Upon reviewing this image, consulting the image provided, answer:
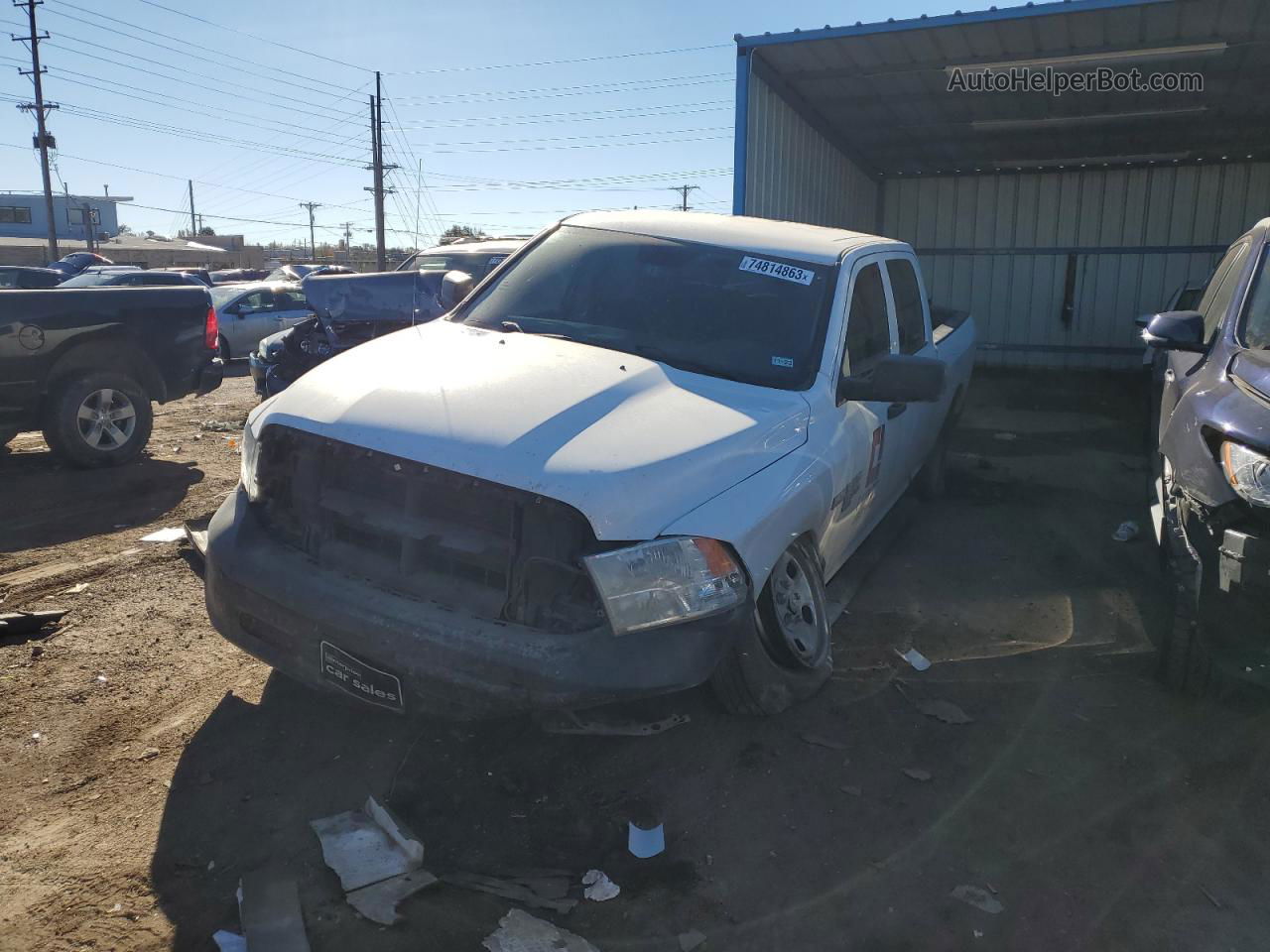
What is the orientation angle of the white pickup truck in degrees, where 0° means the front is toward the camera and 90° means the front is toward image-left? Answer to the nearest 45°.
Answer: approximately 45°

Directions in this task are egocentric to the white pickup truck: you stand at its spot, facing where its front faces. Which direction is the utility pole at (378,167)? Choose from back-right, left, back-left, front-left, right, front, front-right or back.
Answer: back-right

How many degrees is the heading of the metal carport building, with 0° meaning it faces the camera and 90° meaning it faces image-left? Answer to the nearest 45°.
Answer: approximately 0°

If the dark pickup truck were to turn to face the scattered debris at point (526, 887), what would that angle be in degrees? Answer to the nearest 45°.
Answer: approximately 90° to its left

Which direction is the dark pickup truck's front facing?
to the viewer's left

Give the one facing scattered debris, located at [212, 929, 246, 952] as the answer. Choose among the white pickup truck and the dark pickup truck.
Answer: the white pickup truck

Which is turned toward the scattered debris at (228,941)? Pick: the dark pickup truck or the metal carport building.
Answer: the metal carport building

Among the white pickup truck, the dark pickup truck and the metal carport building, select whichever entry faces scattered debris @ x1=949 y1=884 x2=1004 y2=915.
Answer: the metal carport building

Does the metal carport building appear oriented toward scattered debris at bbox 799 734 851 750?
yes
